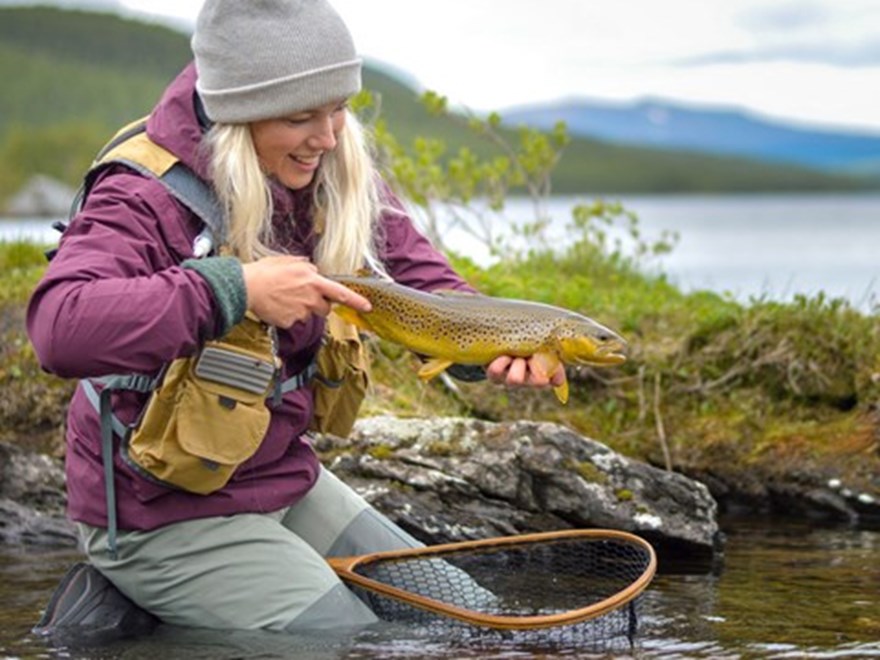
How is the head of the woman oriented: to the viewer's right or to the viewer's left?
to the viewer's right

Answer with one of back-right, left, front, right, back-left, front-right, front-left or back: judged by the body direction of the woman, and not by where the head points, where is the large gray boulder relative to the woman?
left

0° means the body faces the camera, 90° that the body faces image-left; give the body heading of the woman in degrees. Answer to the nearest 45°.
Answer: approximately 315°
